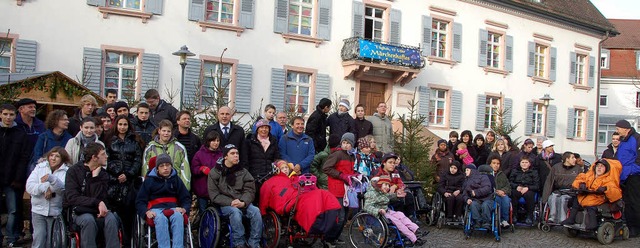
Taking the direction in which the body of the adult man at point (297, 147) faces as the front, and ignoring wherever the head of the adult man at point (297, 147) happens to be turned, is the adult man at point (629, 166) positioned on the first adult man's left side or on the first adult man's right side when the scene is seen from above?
on the first adult man's left side

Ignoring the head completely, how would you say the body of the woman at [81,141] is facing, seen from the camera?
toward the camera

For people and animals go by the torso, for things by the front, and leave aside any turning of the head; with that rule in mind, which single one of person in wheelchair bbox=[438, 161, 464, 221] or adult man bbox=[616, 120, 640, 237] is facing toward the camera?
the person in wheelchair

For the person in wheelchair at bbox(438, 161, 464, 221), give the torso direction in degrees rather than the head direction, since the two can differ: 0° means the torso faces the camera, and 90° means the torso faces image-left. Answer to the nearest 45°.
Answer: approximately 0°

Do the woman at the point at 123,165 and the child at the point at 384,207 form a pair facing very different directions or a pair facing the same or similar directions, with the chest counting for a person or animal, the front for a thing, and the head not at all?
same or similar directions

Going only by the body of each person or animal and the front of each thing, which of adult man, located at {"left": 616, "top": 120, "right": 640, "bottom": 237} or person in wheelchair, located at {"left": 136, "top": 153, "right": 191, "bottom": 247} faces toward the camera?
the person in wheelchair

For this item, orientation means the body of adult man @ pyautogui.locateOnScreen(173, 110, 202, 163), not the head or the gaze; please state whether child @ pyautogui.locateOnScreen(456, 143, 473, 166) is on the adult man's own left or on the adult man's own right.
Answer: on the adult man's own left

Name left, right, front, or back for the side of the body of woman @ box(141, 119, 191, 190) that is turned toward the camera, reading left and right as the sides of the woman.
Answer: front

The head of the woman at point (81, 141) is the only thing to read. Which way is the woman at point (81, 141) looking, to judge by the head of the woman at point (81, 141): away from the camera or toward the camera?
toward the camera

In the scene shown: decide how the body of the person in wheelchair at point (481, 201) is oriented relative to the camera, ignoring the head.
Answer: toward the camera

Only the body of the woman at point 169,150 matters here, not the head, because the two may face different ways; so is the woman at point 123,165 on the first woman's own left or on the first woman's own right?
on the first woman's own right

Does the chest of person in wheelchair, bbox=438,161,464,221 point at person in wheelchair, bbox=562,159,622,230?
no

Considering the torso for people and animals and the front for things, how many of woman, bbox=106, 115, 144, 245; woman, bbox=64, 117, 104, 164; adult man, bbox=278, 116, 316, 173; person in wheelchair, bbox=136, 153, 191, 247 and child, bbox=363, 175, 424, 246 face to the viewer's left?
0

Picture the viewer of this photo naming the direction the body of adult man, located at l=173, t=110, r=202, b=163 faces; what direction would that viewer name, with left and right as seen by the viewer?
facing the viewer

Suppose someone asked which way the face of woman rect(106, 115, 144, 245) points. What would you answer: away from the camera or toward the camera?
toward the camera

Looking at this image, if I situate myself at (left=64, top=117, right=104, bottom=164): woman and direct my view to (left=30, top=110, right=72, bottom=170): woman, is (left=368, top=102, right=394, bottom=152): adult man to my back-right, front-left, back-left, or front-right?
back-right

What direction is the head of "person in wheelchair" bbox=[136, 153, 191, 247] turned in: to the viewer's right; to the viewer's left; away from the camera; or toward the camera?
toward the camera
